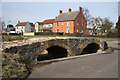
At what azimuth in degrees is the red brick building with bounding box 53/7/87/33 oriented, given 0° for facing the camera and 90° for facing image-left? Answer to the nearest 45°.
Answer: approximately 45°

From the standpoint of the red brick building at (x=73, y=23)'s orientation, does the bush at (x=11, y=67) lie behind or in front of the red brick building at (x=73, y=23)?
in front
